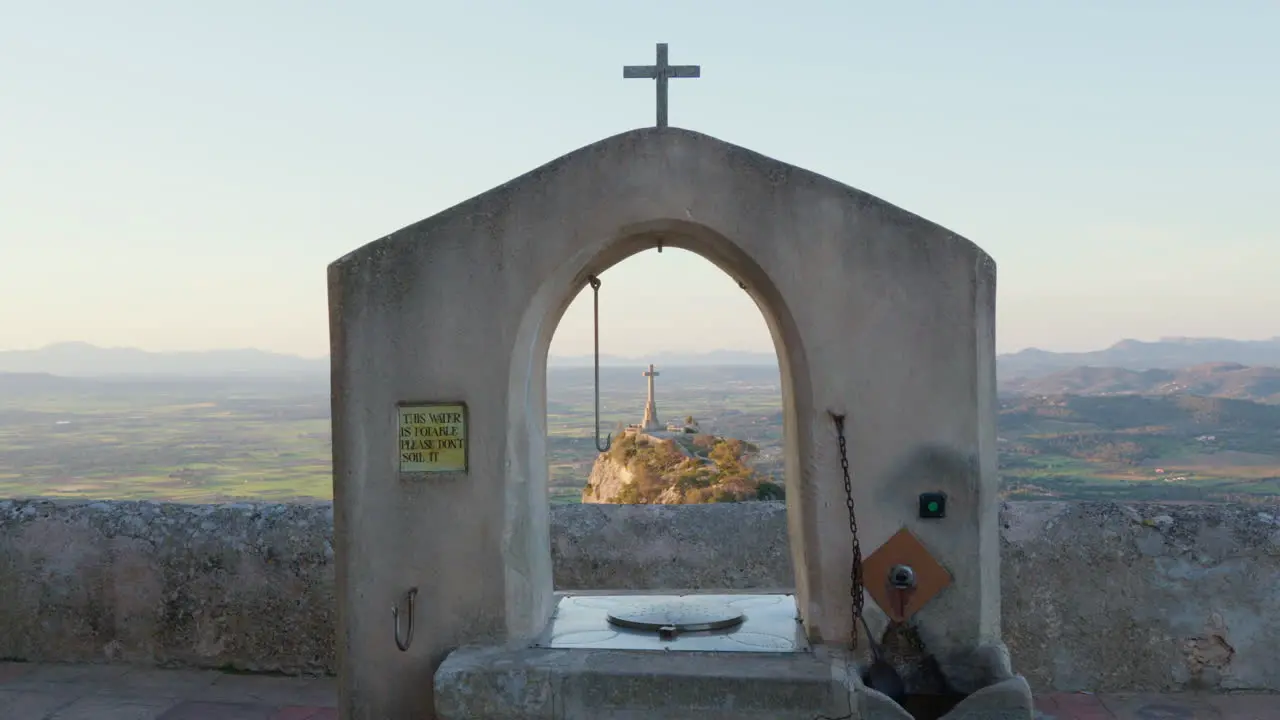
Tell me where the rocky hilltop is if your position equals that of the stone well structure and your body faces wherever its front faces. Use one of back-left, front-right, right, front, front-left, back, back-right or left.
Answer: back

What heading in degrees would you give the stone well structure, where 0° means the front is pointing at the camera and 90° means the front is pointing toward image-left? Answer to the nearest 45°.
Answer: approximately 0°

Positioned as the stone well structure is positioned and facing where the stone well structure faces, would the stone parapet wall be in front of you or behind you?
behind
